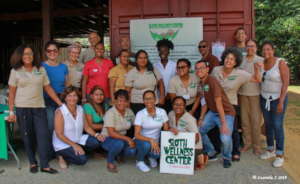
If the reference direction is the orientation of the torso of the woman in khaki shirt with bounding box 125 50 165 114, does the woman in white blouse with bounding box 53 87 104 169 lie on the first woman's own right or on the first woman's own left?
on the first woman's own right

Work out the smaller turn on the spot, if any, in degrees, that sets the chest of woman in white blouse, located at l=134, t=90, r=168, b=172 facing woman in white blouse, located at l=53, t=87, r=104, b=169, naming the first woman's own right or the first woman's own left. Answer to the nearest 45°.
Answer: approximately 90° to the first woman's own right

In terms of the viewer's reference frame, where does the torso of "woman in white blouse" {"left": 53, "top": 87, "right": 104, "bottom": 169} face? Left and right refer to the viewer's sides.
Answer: facing the viewer and to the right of the viewer

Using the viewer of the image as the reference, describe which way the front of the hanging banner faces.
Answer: facing the viewer

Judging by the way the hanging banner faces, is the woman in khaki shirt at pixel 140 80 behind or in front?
in front

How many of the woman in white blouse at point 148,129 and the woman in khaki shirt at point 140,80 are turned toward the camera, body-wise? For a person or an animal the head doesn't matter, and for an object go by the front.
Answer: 2

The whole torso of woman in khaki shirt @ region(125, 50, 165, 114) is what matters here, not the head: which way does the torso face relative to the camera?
toward the camera

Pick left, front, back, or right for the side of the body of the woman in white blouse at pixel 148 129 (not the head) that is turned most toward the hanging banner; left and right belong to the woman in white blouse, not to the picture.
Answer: back

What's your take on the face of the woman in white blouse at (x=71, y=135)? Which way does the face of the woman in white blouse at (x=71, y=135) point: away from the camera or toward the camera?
toward the camera

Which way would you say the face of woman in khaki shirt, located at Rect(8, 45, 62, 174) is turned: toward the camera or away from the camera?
toward the camera

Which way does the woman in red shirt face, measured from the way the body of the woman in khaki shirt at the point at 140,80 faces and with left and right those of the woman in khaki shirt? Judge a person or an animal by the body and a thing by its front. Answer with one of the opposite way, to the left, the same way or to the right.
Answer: the same way

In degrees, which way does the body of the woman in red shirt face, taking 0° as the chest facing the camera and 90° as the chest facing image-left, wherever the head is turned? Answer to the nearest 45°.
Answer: approximately 0°

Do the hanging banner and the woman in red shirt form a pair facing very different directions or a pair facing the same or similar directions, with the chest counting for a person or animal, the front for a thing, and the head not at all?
same or similar directions

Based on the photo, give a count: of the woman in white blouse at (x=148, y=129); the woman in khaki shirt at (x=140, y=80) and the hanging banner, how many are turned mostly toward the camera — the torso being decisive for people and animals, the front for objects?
3

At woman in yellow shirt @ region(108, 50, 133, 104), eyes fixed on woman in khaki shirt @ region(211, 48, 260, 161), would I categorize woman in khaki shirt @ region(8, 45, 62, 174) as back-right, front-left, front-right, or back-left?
back-right

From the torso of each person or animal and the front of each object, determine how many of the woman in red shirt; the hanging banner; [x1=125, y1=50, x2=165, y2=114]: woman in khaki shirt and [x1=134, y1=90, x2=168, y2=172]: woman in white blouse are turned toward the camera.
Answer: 4
